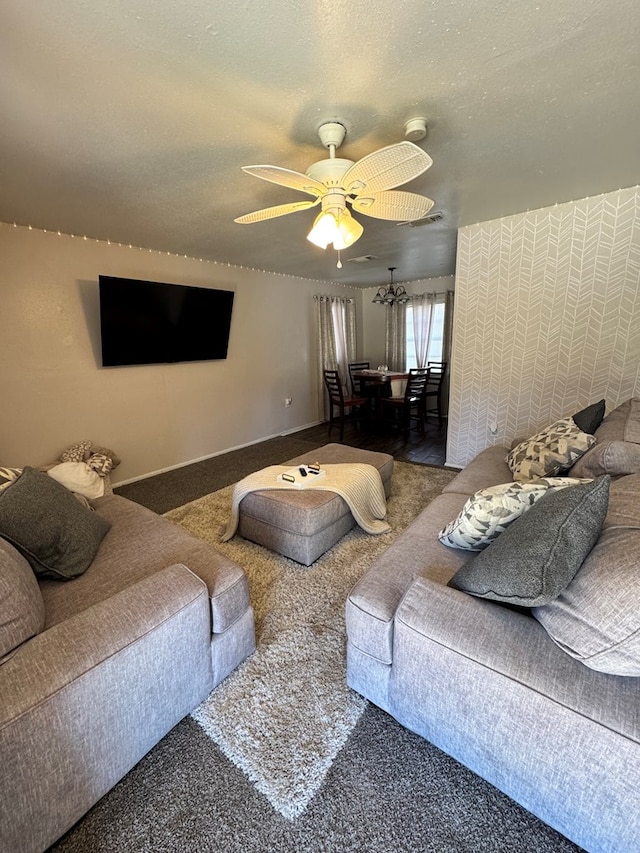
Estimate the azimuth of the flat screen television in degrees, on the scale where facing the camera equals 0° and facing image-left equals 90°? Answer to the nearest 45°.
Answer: approximately 315°

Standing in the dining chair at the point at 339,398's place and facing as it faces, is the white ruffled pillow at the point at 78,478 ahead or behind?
behind

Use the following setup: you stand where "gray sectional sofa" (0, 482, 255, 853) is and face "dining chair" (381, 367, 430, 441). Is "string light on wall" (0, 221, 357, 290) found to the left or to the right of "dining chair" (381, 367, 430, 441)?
left

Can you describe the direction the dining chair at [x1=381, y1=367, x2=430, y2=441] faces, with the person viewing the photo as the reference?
facing away from the viewer and to the left of the viewer

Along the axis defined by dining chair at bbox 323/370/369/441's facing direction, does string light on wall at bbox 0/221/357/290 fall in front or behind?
behind

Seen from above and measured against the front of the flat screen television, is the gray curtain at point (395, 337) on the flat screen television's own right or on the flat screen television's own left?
on the flat screen television's own left

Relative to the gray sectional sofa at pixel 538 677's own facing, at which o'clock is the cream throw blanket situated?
The cream throw blanket is roughly at 12 o'clock from the gray sectional sofa.

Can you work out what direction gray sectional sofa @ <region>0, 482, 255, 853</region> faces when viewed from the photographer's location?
facing away from the viewer and to the right of the viewer

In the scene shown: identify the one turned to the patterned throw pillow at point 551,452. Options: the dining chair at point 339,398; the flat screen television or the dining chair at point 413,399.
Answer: the flat screen television

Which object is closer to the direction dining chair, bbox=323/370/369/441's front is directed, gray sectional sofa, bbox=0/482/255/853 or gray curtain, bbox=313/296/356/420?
the gray curtain

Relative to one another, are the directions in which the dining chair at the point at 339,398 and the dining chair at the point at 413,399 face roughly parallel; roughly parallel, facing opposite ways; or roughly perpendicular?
roughly perpendicular
